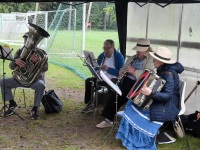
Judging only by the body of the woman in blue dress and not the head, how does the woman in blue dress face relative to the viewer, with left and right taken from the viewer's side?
facing to the left of the viewer

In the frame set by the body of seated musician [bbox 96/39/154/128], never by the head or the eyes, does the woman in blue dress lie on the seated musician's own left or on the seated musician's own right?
on the seated musician's own left

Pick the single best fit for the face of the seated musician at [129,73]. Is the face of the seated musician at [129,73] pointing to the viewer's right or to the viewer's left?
to the viewer's left

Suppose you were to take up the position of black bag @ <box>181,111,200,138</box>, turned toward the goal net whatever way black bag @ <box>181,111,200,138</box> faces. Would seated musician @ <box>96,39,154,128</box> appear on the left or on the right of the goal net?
left

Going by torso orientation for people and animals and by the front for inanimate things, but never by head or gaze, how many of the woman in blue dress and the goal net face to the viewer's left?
1

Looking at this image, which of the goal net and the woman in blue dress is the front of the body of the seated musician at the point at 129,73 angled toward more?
the woman in blue dress

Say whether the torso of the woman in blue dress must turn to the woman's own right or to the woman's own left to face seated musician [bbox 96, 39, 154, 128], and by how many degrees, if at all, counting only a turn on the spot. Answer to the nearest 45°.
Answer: approximately 90° to the woman's own right

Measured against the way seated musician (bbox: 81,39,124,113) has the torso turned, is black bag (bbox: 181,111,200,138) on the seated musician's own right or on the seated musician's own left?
on the seated musician's own left

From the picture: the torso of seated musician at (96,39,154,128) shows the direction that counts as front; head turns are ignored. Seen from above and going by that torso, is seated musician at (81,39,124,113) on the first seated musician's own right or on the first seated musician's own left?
on the first seated musician's own right
